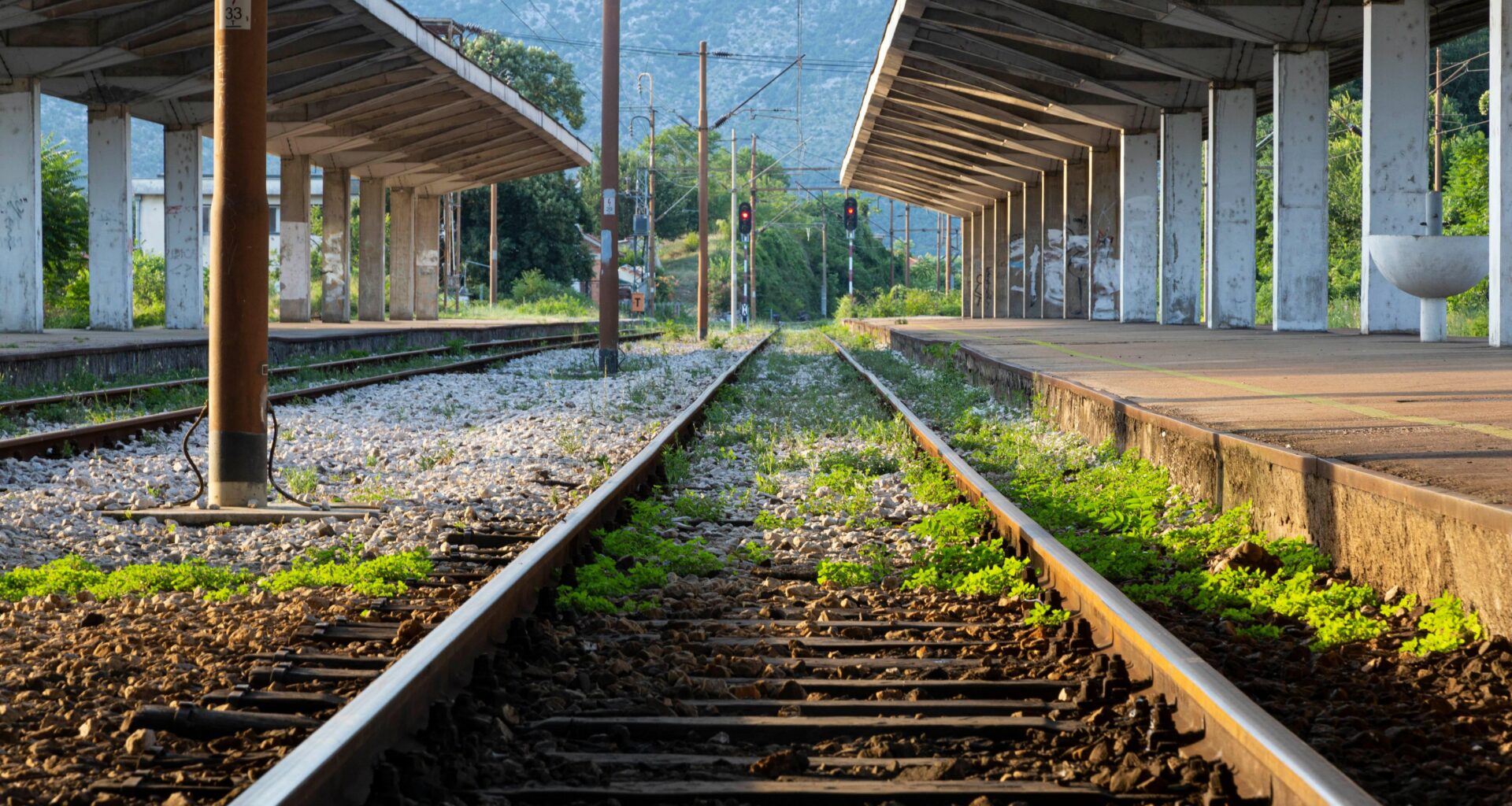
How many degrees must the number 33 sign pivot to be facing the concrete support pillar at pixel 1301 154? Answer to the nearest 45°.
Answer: approximately 135° to its left

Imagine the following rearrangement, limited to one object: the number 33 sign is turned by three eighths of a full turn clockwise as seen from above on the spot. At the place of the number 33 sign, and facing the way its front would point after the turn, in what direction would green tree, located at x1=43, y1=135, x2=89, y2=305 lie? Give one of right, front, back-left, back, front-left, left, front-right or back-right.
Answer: front-right

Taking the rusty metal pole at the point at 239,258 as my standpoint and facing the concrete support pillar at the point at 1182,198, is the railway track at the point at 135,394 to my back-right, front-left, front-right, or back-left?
front-left

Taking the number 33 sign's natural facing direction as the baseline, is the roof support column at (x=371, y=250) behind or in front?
behind

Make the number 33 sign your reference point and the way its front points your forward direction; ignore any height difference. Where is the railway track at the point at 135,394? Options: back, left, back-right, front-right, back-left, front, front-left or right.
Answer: back

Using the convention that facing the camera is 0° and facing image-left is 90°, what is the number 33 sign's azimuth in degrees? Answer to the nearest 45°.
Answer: approximately 0°

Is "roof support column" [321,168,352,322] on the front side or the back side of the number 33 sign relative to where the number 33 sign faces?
on the back side

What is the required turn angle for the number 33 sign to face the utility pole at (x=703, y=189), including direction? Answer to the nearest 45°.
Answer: approximately 180°

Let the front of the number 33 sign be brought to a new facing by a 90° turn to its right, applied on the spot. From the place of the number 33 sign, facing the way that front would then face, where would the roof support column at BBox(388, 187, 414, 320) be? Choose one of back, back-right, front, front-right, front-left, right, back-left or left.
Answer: right

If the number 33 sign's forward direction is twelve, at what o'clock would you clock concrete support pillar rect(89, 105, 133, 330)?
The concrete support pillar is roughly at 6 o'clock from the number 33 sign.

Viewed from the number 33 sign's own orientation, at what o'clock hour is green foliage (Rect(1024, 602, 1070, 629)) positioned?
The green foliage is roughly at 11 o'clock from the number 33 sign.

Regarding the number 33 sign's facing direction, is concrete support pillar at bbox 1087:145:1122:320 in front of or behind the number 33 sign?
behind

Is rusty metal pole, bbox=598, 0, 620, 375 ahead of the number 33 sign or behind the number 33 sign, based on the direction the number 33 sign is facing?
behind

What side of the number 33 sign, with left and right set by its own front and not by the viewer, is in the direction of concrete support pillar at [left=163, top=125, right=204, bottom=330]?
back

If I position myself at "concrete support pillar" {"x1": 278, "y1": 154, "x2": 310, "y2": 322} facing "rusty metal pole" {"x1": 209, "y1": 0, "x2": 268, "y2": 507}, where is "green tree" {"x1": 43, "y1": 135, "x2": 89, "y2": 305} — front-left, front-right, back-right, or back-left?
back-right

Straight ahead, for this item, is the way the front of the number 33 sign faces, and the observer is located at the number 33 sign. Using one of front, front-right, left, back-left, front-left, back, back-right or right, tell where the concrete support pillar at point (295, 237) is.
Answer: back

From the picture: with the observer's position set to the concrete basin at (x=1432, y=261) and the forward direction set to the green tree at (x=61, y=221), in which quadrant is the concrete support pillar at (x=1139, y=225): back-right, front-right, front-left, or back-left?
front-right

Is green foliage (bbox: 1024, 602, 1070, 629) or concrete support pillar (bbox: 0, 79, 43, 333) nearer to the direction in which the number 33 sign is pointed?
the green foliage
